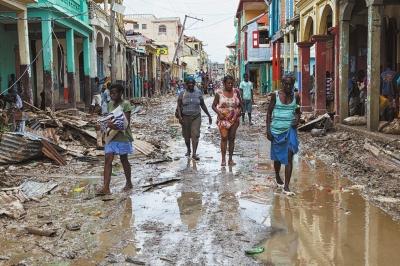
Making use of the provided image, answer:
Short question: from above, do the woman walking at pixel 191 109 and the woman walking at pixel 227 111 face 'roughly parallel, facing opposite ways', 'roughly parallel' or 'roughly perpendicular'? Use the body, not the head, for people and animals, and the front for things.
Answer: roughly parallel

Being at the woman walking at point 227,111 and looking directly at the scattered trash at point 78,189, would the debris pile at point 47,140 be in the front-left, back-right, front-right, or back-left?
front-right

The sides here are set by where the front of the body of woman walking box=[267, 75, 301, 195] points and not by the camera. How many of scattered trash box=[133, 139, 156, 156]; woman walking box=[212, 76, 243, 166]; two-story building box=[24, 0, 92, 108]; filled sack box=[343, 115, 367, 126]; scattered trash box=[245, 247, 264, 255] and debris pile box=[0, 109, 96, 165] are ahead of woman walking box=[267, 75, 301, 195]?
1

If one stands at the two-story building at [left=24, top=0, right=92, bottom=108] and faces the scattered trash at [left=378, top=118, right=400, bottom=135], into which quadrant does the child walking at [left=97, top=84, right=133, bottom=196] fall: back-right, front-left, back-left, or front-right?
front-right

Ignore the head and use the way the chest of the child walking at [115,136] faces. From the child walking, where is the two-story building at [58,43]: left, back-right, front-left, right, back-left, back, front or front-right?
back-right

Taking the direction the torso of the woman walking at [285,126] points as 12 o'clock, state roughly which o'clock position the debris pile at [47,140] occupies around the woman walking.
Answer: The debris pile is roughly at 4 o'clock from the woman walking.

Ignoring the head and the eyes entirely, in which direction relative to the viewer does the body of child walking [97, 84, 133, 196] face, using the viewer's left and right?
facing the viewer and to the left of the viewer

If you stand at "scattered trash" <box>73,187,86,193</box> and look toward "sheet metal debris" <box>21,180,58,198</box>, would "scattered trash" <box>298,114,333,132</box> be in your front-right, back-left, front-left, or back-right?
back-right

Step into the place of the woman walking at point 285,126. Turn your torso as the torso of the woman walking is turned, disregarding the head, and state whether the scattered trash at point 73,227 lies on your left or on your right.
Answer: on your right

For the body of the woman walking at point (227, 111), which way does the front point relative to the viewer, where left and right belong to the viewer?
facing the viewer

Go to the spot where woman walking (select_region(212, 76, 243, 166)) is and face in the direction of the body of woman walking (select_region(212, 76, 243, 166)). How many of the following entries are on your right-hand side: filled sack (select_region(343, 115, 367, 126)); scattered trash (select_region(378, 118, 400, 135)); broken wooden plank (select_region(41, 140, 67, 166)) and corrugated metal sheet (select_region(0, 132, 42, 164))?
2

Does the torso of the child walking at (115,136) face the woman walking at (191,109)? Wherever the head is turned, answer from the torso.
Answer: no

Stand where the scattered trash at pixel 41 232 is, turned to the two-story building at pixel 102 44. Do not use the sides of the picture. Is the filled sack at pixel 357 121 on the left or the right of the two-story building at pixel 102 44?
right

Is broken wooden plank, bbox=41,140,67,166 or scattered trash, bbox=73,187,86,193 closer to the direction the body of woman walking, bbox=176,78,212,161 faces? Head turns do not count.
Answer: the scattered trash
